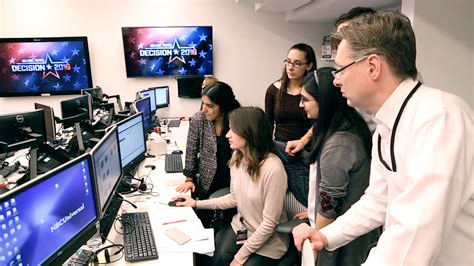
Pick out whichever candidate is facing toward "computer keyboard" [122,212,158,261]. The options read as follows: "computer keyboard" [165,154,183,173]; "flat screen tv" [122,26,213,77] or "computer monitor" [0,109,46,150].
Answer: the flat screen tv

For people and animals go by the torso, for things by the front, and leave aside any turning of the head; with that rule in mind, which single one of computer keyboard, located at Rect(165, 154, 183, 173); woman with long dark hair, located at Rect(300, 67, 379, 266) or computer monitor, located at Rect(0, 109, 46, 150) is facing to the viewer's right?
the computer keyboard

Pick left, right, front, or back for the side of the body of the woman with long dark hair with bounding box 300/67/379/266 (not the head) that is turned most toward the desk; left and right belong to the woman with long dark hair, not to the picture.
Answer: front

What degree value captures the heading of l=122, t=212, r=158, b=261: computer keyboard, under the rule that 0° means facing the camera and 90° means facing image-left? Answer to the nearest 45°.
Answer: approximately 270°

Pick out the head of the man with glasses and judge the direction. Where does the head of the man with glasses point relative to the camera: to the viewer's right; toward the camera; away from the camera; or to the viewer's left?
to the viewer's left

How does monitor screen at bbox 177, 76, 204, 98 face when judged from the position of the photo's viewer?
facing the viewer

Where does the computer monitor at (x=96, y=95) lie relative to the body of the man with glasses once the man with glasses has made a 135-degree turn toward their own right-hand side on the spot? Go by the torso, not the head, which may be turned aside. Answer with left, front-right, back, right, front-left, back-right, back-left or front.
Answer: left

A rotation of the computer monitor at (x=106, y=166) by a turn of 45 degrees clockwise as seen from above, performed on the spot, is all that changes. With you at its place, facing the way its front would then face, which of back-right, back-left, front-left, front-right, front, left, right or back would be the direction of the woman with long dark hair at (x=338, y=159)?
front-left

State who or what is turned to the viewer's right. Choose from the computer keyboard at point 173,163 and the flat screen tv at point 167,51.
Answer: the computer keyboard

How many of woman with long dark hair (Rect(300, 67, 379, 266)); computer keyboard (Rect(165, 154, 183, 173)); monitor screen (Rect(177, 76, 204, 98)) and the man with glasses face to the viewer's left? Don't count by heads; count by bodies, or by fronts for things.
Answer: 2

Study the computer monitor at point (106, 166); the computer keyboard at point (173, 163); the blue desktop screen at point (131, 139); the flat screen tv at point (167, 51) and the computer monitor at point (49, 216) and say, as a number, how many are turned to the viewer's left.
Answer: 0

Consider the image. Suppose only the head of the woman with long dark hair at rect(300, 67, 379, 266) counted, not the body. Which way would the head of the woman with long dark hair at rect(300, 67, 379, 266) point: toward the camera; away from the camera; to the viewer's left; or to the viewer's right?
to the viewer's left

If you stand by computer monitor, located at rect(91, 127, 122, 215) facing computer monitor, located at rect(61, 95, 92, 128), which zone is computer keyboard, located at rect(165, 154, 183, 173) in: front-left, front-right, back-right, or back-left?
front-right

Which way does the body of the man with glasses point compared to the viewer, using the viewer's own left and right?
facing to the left of the viewer

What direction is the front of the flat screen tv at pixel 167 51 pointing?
toward the camera

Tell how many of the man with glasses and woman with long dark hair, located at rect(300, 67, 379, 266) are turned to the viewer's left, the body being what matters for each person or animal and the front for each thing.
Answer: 2

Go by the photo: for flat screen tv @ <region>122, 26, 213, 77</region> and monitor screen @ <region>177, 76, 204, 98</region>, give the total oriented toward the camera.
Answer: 2

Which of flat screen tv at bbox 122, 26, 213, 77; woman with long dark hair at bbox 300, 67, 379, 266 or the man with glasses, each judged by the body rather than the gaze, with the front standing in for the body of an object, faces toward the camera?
the flat screen tv

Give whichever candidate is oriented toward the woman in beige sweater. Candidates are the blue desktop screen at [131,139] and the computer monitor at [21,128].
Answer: the blue desktop screen
